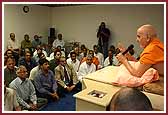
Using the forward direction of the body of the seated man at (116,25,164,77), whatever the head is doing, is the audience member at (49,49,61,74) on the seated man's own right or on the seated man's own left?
on the seated man's own right

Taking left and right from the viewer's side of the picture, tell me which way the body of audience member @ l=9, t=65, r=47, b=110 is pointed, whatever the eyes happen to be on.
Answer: facing the viewer and to the right of the viewer

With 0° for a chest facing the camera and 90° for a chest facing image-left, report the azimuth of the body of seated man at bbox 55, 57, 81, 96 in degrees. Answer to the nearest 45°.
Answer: approximately 315°

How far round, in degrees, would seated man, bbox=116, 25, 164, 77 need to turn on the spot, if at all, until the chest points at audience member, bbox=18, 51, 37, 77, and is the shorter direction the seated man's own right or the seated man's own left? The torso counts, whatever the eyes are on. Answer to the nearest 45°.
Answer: approximately 45° to the seated man's own right

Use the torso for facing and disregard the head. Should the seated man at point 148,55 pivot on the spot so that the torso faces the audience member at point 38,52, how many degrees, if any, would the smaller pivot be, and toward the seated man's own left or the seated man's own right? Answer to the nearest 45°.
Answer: approximately 45° to the seated man's own right

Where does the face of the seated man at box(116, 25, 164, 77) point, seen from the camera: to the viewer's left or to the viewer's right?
to the viewer's left

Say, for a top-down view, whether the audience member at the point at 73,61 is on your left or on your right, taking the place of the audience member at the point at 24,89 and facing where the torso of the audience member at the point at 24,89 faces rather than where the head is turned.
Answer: on your left

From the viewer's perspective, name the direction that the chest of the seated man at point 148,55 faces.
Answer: to the viewer's left

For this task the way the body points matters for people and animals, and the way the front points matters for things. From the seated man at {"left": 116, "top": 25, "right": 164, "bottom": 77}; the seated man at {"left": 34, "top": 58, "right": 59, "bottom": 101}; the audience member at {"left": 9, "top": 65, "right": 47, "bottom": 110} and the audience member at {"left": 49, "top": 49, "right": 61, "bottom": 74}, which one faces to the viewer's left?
the seated man at {"left": 116, "top": 25, "right": 164, "bottom": 77}
